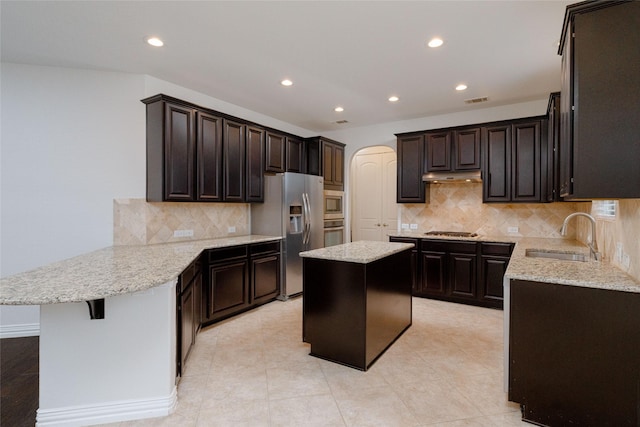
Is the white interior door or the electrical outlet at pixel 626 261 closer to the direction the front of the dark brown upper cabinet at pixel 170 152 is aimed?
the electrical outlet

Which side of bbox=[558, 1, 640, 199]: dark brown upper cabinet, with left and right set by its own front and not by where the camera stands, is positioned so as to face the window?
right

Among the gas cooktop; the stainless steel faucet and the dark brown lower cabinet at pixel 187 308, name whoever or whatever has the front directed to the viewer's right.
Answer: the dark brown lower cabinet

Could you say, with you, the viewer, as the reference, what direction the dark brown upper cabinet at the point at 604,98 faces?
facing to the left of the viewer

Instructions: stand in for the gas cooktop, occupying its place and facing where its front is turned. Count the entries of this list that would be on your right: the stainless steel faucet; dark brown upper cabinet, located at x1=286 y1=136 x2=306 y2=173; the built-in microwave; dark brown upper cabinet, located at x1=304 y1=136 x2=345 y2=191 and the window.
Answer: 3

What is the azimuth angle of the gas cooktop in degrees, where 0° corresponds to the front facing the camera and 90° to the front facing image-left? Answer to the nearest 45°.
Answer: approximately 0°

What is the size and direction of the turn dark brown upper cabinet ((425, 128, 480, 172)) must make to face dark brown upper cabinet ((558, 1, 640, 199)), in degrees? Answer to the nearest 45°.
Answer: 0° — it already faces it

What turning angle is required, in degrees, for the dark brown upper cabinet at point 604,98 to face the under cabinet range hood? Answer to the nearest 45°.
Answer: approximately 45° to its right

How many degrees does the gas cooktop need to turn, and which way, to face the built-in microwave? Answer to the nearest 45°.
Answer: approximately 90° to its right

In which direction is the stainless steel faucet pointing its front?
to the viewer's left

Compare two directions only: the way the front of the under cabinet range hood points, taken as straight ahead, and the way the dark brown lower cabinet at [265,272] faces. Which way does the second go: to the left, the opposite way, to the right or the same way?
to the left

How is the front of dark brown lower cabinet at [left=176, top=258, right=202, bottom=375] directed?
to the viewer's right

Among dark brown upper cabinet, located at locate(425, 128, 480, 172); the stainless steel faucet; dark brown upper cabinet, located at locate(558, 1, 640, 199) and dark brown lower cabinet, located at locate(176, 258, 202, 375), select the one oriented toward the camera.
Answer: dark brown upper cabinet, located at locate(425, 128, 480, 172)

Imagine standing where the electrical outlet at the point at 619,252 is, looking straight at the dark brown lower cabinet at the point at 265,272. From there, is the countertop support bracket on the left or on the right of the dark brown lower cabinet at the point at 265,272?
left

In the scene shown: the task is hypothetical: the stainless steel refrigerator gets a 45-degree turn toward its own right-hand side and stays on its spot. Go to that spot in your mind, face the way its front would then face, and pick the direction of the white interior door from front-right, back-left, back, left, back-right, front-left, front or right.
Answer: back-left
